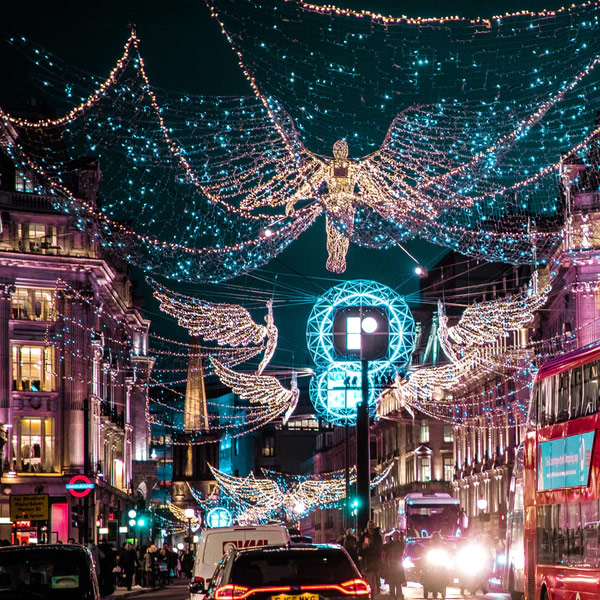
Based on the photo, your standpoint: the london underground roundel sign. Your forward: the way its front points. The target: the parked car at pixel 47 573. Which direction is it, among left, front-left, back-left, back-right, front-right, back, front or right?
front

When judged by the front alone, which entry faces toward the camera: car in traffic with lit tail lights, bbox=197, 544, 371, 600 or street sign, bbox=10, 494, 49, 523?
the street sign

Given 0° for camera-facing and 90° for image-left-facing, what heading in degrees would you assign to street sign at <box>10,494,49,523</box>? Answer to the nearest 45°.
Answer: approximately 0°

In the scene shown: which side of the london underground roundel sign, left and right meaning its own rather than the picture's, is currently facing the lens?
front

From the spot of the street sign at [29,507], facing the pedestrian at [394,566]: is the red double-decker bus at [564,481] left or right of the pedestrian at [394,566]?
right

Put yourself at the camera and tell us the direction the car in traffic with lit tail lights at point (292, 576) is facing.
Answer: facing away from the viewer

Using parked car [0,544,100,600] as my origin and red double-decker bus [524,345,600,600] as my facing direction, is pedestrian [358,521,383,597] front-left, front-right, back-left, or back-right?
front-left

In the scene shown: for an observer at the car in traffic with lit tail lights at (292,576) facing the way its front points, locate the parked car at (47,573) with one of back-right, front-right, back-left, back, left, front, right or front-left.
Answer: left

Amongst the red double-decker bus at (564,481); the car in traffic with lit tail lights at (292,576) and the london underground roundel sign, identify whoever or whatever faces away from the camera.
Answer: the car in traffic with lit tail lights

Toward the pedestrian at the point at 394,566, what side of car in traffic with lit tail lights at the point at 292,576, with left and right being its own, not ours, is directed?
front

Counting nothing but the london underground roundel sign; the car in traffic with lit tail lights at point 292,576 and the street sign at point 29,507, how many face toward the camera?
2

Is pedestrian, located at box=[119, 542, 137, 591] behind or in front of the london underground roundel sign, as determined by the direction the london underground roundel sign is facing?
behind

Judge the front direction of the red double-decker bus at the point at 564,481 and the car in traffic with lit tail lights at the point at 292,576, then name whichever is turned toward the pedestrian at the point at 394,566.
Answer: the car in traffic with lit tail lights
